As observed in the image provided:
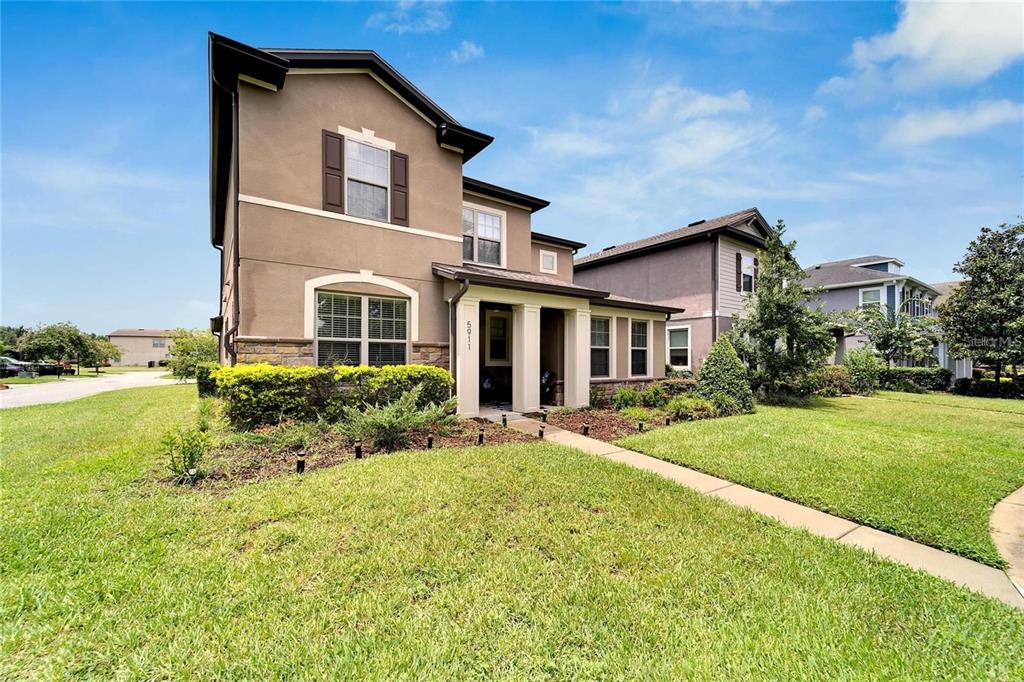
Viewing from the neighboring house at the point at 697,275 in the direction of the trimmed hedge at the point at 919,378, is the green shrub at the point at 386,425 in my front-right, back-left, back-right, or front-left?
back-right

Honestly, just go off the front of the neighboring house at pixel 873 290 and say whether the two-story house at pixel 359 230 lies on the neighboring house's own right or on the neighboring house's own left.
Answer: on the neighboring house's own right

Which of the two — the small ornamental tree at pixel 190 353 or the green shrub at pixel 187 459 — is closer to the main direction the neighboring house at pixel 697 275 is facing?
the green shrub

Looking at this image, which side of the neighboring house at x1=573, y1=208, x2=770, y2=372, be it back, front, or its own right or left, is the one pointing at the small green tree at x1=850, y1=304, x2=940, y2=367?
left
